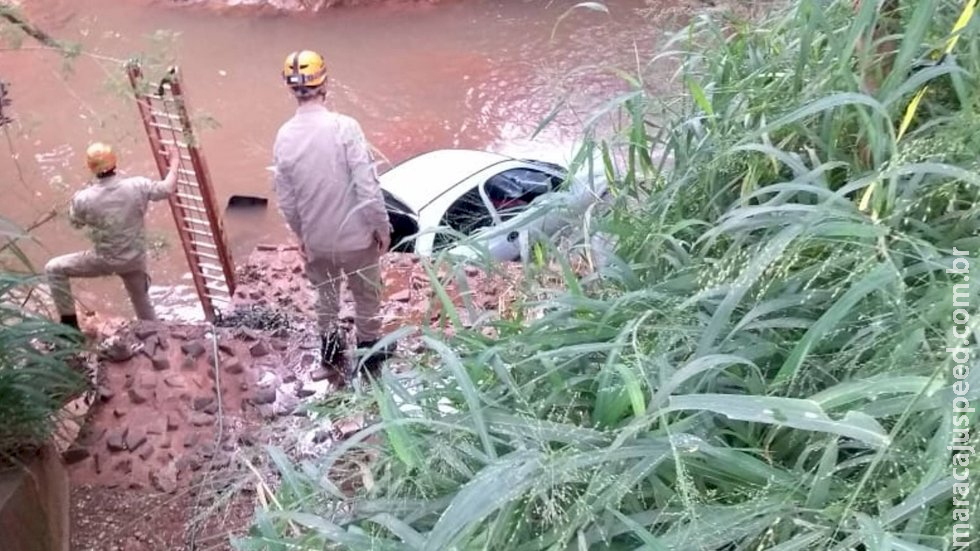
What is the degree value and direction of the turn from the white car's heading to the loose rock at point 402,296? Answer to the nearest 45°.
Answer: approximately 90° to its left

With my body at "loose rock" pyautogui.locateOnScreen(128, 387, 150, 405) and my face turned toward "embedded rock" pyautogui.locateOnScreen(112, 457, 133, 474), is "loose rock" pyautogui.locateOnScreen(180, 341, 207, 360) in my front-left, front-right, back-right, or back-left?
back-left

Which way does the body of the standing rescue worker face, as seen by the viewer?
away from the camera

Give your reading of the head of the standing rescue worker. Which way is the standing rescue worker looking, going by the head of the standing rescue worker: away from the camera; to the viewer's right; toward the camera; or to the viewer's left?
away from the camera

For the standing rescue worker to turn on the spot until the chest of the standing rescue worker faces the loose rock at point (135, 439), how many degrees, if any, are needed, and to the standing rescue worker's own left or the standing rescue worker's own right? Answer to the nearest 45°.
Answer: approximately 135° to the standing rescue worker's own left

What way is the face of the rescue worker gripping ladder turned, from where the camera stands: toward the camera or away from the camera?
away from the camera

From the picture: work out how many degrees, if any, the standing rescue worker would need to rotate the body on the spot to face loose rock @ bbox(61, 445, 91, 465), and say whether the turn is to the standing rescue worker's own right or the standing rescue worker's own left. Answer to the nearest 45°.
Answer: approximately 135° to the standing rescue worker's own left
